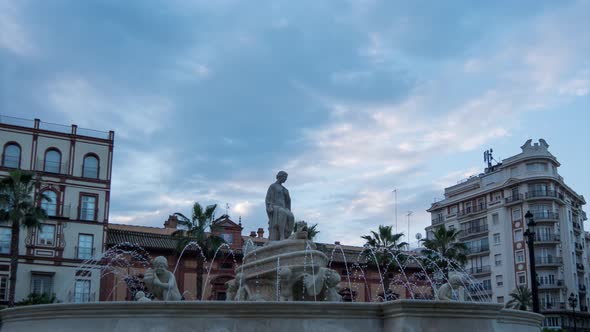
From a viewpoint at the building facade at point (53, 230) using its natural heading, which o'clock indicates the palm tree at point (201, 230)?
The palm tree is roughly at 10 o'clock from the building facade.

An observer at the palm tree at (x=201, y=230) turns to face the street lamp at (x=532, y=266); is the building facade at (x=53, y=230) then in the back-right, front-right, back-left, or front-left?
back-right

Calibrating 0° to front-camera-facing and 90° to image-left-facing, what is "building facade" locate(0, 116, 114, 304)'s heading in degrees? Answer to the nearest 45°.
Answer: approximately 0°

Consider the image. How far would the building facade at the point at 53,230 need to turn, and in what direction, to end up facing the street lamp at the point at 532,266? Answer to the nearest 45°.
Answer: approximately 45° to its left
